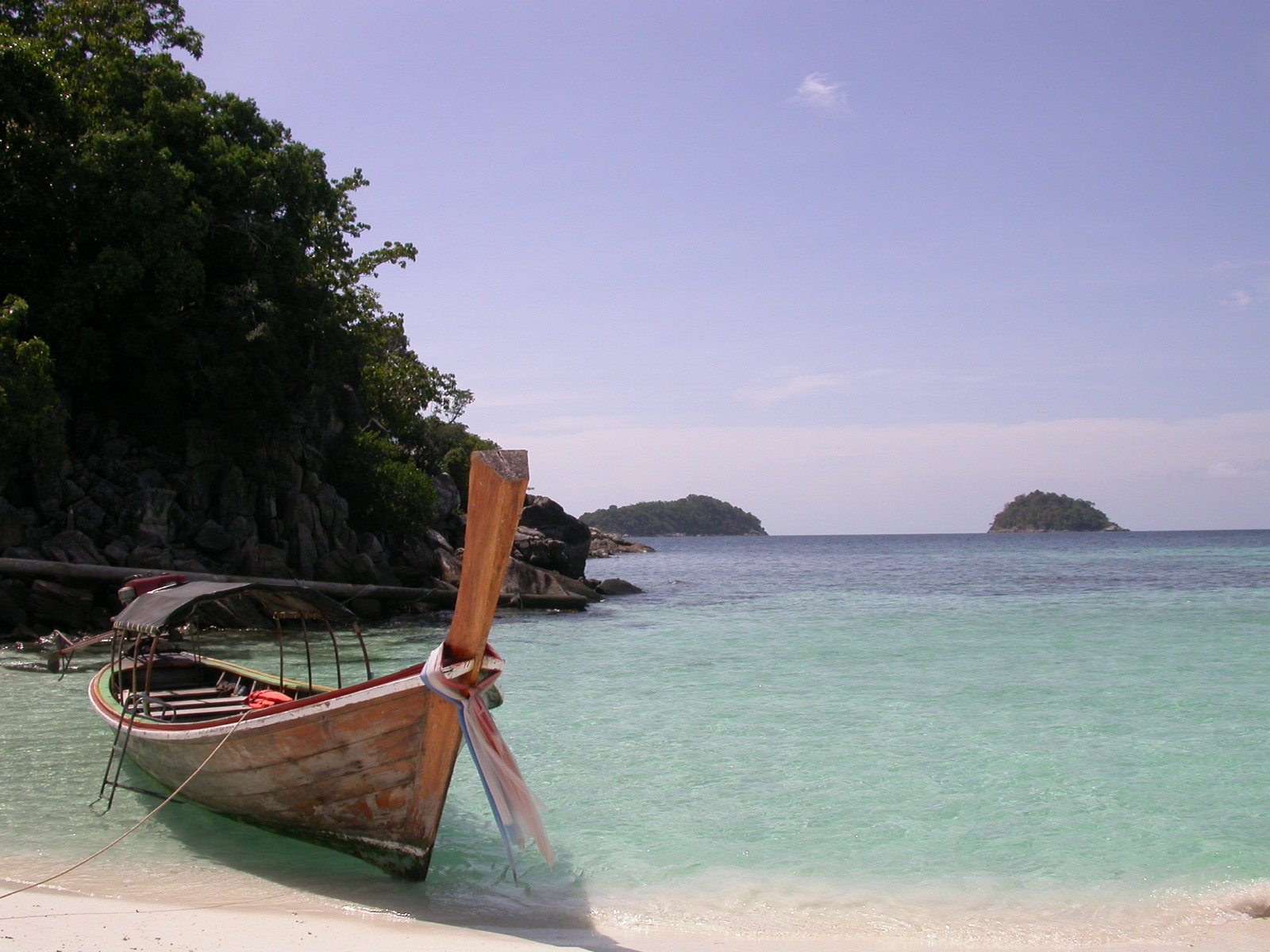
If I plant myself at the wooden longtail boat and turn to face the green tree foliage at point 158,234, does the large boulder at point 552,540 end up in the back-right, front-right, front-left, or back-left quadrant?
front-right

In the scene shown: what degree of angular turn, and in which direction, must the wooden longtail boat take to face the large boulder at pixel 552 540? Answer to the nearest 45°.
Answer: approximately 135° to its left

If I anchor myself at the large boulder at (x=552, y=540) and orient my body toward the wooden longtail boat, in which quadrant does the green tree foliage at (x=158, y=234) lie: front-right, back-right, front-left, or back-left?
front-right

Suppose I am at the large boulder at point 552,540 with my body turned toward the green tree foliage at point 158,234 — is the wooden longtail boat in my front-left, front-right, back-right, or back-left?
front-left

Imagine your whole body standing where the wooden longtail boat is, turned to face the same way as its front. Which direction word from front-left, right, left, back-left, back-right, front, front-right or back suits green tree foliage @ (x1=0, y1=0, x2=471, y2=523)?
back-left

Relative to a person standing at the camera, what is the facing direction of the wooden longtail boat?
facing the viewer and to the right of the viewer
